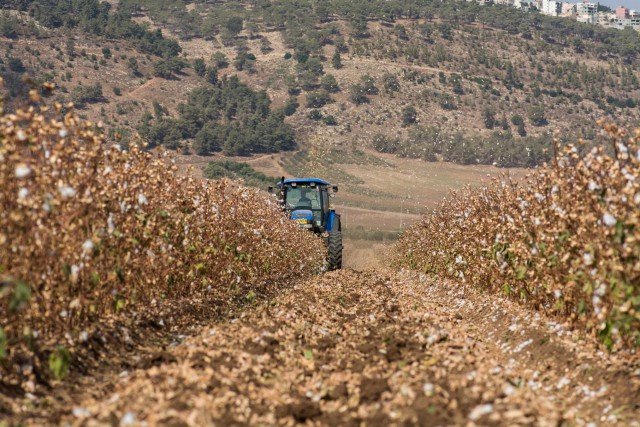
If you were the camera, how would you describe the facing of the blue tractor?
facing the viewer
